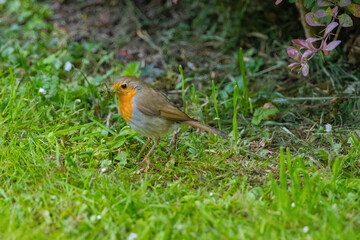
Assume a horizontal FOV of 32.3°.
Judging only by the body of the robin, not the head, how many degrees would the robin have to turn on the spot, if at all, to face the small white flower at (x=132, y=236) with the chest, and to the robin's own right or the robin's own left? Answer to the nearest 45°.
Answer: approximately 90° to the robin's own left

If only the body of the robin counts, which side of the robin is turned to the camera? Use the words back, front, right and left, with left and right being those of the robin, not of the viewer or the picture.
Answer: left
